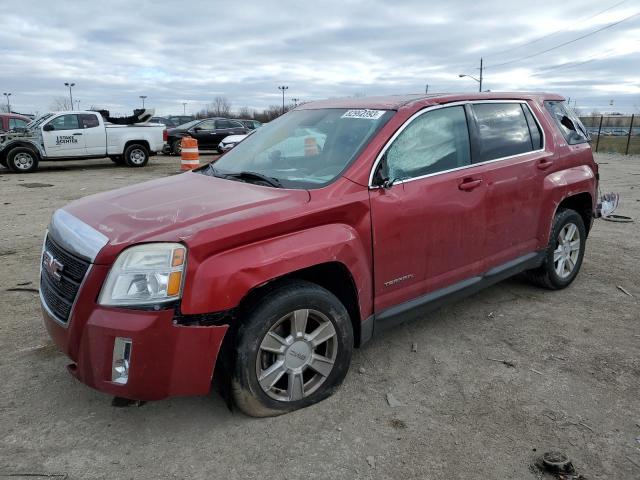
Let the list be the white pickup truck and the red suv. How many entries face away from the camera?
0

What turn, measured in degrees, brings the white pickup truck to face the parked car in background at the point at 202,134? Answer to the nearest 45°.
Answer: approximately 135° to its right

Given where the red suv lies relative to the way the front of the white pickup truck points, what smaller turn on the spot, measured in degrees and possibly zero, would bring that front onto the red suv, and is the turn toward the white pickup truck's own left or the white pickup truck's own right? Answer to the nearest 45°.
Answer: approximately 90° to the white pickup truck's own left

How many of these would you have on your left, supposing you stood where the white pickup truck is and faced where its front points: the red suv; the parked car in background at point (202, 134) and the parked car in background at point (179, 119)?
1

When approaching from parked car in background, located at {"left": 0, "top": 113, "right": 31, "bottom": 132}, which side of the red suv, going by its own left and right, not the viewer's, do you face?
right

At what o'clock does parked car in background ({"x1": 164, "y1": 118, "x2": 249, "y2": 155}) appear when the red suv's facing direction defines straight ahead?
The parked car in background is roughly at 4 o'clock from the red suv.

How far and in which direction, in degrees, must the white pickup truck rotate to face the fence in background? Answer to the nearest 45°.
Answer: approximately 180°

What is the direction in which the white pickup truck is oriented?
to the viewer's left

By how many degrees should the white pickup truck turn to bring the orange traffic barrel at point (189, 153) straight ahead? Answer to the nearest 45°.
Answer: approximately 135° to its left

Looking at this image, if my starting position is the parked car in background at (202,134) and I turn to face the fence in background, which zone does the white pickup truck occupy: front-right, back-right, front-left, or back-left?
back-right
